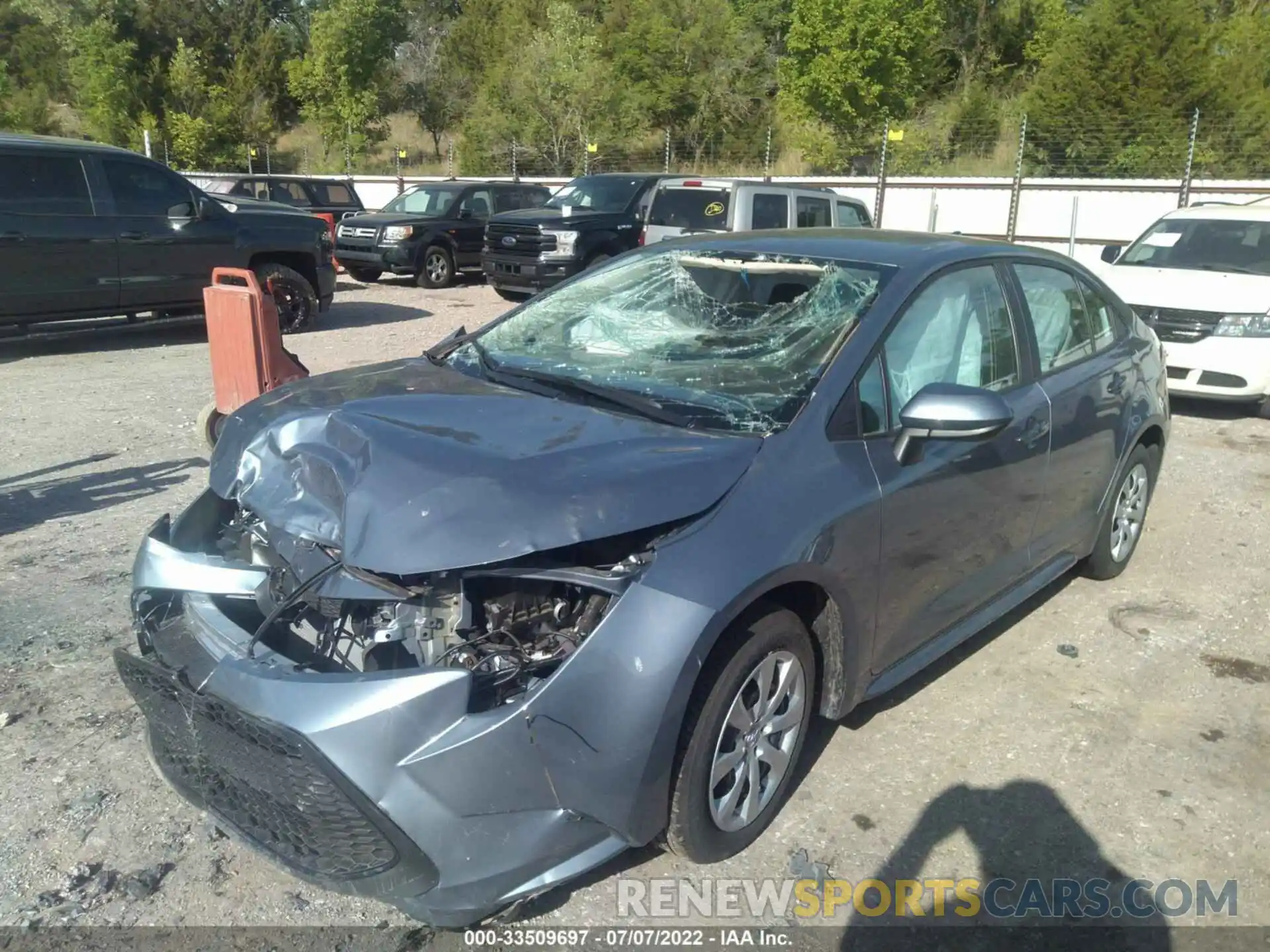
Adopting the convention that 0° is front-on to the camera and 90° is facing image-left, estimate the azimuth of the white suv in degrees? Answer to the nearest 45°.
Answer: approximately 45°

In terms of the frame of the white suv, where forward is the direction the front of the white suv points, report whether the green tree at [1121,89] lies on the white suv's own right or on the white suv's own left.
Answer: on the white suv's own right

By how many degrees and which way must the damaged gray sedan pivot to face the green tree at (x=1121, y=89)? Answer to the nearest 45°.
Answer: approximately 180°

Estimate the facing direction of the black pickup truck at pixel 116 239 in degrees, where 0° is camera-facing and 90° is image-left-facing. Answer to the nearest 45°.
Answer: approximately 270°

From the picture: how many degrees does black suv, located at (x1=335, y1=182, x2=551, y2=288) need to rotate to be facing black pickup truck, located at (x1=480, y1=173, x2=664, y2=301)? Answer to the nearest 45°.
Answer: approximately 90° to its left

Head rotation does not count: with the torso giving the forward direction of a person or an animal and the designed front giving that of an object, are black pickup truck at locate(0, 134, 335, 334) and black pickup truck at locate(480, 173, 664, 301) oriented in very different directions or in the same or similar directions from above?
very different directions

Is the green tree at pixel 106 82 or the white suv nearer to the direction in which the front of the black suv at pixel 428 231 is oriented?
the white suv
